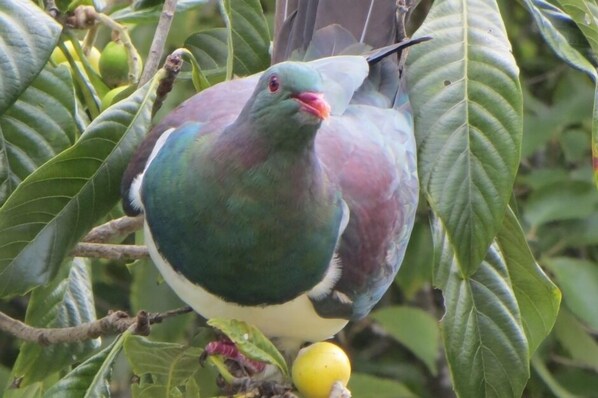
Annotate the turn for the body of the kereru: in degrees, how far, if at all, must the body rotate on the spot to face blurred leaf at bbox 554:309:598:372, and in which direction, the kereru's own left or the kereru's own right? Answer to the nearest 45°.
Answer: approximately 135° to the kereru's own left

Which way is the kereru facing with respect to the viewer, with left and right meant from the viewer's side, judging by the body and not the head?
facing the viewer

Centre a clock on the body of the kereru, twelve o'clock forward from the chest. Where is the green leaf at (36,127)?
The green leaf is roughly at 3 o'clock from the kereru.

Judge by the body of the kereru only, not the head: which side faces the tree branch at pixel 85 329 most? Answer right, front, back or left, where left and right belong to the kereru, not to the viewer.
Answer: right

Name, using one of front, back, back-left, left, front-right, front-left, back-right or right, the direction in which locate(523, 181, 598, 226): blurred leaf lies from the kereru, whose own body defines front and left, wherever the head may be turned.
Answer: back-left

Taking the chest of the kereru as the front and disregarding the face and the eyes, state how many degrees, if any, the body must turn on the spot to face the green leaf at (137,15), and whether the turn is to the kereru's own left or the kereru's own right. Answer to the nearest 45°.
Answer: approximately 135° to the kereru's own right

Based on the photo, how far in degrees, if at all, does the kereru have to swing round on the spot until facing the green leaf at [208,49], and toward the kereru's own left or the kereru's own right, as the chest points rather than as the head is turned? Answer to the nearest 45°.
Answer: approximately 180°

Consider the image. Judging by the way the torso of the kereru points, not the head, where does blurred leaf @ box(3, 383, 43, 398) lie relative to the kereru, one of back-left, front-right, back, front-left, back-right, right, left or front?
right

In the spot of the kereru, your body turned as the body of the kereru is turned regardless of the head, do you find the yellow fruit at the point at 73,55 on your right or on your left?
on your right
